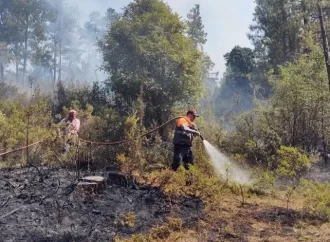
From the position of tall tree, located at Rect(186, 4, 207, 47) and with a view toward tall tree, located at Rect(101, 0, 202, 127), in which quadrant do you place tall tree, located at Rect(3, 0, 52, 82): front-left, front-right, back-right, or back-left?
front-right

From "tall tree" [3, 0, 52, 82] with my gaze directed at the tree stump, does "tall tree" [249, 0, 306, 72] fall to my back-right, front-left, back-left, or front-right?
front-left

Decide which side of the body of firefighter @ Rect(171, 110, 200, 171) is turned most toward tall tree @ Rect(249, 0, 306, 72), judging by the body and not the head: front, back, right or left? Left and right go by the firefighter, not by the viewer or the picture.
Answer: left

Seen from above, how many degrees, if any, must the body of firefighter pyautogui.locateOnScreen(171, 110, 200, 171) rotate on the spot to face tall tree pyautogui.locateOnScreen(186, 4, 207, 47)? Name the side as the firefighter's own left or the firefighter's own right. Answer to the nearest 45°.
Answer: approximately 90° to the firefighter's own left

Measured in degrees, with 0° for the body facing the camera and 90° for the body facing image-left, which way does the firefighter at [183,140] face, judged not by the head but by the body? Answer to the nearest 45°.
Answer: approximately 270°

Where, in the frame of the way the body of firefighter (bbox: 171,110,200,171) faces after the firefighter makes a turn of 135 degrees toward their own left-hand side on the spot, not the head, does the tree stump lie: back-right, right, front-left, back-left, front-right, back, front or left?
left

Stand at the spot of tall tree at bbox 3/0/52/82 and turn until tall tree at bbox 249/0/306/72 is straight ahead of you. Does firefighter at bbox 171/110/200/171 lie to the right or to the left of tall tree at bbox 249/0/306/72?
right

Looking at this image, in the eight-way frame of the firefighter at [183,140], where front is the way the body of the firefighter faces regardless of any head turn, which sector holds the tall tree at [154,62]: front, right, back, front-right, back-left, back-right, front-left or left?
left

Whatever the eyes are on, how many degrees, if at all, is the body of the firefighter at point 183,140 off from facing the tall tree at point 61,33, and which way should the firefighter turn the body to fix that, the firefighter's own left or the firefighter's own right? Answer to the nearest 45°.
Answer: approximately 90° to the firefighter's own left
